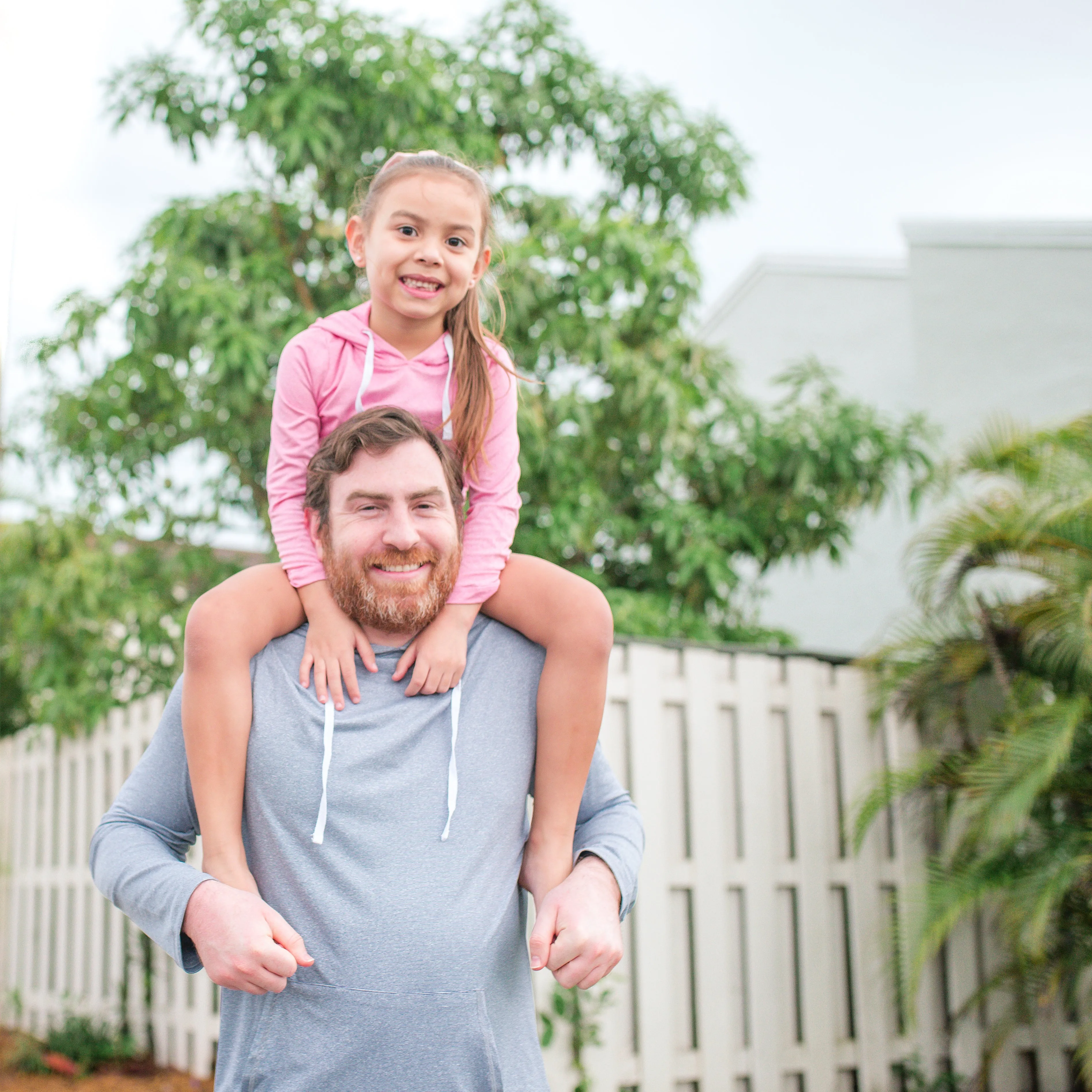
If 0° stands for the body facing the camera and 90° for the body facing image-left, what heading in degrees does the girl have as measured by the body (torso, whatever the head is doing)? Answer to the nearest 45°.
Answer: approximately 0°

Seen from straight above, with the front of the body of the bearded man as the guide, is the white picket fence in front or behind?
behind

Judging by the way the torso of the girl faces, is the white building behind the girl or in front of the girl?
behind

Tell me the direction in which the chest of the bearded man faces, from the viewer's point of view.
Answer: toward the camera

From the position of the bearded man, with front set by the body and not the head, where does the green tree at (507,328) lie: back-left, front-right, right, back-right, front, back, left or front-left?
back

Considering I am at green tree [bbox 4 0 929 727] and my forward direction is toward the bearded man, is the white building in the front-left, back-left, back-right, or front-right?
back-left

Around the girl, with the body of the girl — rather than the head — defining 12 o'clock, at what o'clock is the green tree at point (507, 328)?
The green tree is roughly at 6 o'clock from the girl.

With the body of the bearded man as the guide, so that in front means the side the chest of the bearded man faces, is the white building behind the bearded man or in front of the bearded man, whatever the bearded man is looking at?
behind

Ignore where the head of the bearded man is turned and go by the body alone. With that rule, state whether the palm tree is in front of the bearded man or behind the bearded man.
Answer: behind

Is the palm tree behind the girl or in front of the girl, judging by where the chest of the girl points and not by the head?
behind
